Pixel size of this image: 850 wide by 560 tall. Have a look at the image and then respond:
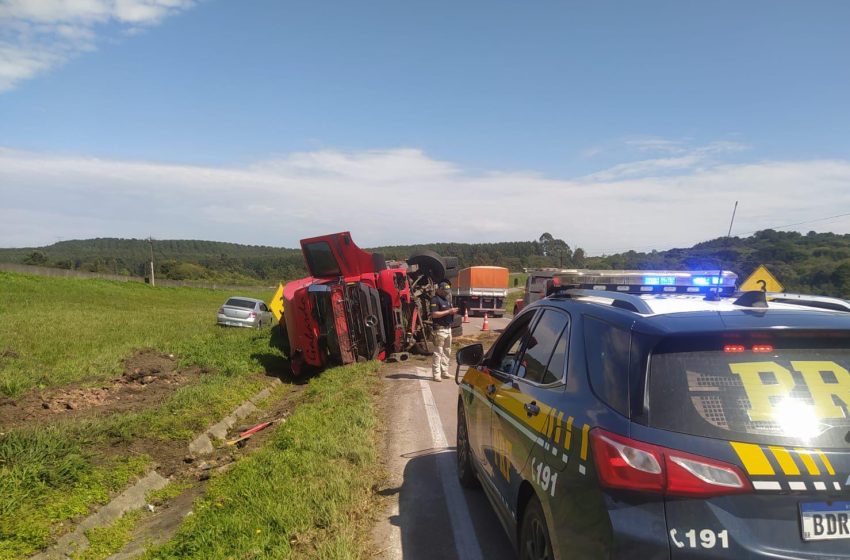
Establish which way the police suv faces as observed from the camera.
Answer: facing away from the viewer and to the left of the viewer

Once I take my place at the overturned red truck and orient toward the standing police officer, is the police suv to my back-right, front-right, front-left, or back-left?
front-right

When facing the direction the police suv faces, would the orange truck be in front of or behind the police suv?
in front

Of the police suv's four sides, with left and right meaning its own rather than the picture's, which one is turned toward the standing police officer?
front

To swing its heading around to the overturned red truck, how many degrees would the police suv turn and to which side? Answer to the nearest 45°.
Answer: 0° — it already faces it
